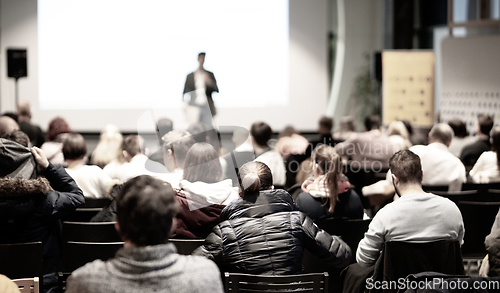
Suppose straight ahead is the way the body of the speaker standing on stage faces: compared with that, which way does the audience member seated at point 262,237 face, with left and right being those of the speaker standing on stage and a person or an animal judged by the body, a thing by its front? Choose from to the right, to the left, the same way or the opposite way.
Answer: the opposite way

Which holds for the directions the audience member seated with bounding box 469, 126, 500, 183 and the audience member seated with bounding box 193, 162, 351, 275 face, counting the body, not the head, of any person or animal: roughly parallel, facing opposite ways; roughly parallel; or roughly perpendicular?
roughly parallel

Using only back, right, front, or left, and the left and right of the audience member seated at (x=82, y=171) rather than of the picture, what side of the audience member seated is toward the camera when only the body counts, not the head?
back

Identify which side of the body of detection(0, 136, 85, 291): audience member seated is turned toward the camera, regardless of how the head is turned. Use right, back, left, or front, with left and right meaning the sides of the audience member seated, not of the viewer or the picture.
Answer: back

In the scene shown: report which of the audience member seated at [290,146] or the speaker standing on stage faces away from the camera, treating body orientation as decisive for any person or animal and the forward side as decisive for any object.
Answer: the audience member seated

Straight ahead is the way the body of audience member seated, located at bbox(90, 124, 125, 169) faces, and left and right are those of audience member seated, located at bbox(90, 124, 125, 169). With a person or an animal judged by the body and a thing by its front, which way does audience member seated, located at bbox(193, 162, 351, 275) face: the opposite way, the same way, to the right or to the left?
the same way

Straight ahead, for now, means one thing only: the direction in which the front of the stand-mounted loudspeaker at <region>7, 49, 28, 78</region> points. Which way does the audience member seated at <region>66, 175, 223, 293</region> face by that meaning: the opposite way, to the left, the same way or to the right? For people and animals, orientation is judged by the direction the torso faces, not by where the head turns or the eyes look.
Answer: the opposite way

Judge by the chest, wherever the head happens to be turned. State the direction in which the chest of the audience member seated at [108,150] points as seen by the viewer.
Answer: away from the camera

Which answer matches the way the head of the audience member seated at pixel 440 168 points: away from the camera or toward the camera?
away from the camera

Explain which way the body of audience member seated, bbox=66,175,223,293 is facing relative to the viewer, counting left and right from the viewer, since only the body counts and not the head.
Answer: facing away from the viewer

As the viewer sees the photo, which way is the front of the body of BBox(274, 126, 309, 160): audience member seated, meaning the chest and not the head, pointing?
away from the camera

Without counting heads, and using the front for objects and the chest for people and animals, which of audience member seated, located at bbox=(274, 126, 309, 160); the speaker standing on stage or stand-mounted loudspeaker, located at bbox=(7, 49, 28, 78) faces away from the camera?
the audience member seated

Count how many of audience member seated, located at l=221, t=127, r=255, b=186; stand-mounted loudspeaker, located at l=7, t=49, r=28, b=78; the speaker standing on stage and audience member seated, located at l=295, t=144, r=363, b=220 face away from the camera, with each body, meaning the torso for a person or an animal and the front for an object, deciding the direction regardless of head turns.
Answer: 2

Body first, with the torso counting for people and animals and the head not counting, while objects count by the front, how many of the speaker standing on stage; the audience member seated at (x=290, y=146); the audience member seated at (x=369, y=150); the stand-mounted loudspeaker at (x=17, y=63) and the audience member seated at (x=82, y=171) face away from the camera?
3

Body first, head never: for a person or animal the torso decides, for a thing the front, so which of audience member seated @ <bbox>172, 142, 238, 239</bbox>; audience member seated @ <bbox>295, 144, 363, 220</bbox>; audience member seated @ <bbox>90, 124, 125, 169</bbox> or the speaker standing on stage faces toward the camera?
the speaker standing on stage

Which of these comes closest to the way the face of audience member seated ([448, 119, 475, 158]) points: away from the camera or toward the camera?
away from the camera

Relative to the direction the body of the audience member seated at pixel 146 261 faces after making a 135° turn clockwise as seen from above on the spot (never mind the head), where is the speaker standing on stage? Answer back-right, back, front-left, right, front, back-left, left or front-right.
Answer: back-left

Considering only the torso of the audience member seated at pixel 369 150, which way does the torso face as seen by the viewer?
away from the camera

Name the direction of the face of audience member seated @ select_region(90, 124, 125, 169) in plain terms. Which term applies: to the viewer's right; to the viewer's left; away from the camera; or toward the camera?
away from the camera
